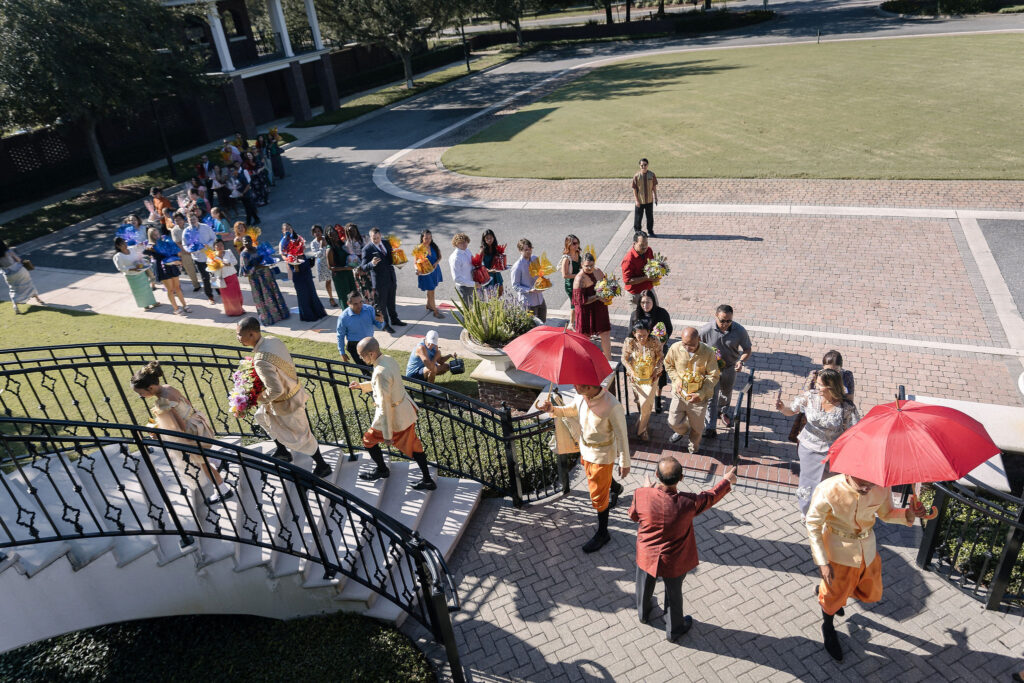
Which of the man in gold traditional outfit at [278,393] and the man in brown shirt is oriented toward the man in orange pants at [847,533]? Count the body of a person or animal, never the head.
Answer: the man in brown shirt

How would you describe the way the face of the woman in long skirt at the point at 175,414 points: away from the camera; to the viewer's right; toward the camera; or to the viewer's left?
to the viewer's left

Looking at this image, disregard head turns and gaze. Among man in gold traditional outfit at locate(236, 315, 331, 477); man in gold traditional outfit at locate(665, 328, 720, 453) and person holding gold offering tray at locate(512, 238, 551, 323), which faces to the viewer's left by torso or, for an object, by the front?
man in gold traditional outfit at locate(236, 315, 331, 477)

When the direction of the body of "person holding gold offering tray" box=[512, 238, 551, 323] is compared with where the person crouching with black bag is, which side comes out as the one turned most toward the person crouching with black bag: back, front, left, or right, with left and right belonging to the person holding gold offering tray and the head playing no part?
right

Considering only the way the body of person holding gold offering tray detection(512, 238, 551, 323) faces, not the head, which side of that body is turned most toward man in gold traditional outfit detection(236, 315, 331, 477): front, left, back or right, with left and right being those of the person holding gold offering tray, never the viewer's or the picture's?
right

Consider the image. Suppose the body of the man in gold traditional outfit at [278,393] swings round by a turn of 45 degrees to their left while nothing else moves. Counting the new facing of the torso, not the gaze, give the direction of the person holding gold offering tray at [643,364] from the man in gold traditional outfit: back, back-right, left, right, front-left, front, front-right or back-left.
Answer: back-left

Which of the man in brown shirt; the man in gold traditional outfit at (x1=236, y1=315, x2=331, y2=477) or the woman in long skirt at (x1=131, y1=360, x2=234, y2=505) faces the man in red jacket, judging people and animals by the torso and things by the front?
the man in brown shirt

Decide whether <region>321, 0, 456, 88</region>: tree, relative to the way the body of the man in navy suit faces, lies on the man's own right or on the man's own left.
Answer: on the man's own left

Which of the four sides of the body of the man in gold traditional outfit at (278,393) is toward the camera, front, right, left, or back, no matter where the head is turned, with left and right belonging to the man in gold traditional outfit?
left

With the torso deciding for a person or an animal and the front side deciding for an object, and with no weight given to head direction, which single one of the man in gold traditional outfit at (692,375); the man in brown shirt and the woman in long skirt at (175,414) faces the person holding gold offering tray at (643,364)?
the man in brown shirt

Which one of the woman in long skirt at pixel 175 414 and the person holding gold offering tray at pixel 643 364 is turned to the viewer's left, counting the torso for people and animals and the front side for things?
the woman in long skirt

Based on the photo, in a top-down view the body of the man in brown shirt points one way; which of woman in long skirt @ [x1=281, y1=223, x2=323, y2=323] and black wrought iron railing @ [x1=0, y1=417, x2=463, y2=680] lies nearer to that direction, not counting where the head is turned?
the black wrought iron railing

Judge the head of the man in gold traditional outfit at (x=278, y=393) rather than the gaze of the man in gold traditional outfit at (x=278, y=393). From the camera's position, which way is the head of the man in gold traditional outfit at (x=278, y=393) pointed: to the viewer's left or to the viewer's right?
to the viewer's left

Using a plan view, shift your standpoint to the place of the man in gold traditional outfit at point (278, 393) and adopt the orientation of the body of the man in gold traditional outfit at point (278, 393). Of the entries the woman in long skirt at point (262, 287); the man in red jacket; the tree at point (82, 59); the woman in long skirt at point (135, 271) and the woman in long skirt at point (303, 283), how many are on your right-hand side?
4

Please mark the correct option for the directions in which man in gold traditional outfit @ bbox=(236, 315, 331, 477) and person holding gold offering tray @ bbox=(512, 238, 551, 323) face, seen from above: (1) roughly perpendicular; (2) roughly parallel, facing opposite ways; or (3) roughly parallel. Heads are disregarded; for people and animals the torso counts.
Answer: roughly perpendicular

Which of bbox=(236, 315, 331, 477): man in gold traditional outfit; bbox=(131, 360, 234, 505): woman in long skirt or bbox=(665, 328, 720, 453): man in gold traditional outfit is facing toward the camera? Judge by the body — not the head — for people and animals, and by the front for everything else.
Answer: bbox=(665, 328, 720, 453): man in gold traditional outfit

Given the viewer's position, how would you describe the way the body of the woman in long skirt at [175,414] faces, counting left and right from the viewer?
facing to the left of the viewer

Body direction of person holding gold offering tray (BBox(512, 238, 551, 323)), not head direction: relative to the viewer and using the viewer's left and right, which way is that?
facing the viewer and to the right of the viewer

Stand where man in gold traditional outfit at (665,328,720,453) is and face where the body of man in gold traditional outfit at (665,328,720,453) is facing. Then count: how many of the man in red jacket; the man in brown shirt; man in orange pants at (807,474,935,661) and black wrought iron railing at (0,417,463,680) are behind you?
1
